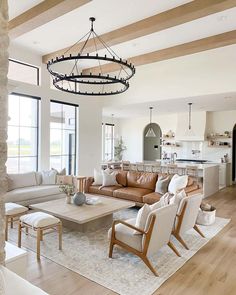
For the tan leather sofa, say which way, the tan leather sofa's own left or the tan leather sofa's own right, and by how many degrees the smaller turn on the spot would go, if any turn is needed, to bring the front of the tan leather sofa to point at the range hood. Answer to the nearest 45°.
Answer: approximately 180°

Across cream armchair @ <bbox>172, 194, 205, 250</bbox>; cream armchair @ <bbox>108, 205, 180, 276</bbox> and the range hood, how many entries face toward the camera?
1

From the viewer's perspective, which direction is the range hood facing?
toward the camera

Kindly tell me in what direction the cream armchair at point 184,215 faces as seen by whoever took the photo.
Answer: facing away from the viewer and to the left of the viewer

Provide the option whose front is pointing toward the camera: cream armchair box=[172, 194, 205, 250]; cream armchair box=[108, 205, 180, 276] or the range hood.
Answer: the range hood

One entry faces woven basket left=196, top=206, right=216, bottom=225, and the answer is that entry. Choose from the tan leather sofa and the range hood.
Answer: the range hood

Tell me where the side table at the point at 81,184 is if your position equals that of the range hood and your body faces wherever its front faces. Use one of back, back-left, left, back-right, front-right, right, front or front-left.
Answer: front-right

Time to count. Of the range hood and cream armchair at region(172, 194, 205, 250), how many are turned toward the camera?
1

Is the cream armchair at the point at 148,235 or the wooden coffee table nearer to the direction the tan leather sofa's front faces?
the wooden coffee table

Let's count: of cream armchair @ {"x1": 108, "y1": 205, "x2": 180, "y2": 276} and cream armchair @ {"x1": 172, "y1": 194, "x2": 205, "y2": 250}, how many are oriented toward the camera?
0

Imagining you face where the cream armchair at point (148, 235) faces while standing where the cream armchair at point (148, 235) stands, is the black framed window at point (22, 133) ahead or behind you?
ahead

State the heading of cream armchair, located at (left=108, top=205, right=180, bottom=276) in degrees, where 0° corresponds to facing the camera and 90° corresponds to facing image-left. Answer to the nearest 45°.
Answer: approximately 135°

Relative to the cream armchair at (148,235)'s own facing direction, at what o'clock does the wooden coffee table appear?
The wooden coffee table is roughly at 12 o'clock from the cream armchair.

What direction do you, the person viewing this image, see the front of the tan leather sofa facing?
facing the viewer and to the left of the viewer

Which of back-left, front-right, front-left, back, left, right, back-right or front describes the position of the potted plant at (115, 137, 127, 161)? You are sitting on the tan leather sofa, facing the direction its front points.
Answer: back-right

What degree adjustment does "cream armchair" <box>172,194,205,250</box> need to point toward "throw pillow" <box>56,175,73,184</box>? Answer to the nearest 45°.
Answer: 0° — it already faces it

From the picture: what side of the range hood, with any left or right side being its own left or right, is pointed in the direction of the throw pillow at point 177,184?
front

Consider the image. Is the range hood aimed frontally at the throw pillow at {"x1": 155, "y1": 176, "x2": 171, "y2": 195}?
yes
